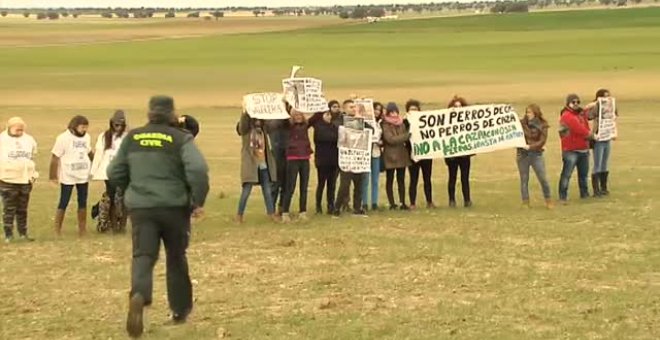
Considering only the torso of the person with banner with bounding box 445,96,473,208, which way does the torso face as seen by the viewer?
toward the camera

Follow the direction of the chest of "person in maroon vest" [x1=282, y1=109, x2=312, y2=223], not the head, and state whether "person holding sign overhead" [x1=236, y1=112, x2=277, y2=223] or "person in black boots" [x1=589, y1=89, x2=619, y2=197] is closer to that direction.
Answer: the person holding sign overhead

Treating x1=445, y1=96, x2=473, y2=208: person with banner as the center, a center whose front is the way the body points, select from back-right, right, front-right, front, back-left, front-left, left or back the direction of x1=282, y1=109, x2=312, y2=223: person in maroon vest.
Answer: front-right

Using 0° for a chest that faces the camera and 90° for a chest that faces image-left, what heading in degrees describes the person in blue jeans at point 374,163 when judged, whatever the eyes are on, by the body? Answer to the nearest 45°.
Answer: approximately 45°

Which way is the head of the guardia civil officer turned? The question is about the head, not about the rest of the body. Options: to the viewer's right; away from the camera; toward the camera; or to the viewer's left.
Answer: away from the camera

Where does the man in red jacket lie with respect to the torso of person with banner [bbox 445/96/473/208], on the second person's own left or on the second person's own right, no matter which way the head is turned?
on the second person's own left

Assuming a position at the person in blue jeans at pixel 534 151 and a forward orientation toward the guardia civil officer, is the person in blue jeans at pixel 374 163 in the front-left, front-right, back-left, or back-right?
front-right

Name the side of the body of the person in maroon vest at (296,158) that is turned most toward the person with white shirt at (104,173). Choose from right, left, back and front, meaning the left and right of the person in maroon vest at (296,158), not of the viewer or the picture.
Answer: right

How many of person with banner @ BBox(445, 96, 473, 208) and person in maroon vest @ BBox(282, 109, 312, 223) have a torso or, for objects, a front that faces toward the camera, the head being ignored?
2

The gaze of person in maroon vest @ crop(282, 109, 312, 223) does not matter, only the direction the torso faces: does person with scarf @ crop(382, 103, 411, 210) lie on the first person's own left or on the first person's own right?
on the first person's own left

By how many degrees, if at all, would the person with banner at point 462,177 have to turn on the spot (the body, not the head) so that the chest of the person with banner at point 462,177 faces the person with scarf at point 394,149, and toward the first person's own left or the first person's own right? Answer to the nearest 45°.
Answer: approximately 45° to the first person's own right

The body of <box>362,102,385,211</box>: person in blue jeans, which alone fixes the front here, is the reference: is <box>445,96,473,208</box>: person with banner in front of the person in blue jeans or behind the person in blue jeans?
behind

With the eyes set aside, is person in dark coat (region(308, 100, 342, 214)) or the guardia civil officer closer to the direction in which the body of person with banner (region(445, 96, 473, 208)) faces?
the guardia civil officer
